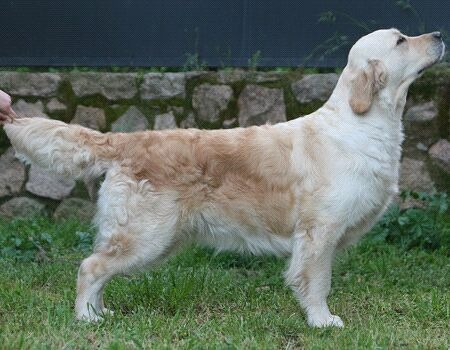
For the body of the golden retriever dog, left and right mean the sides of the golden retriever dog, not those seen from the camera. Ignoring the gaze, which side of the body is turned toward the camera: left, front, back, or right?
right

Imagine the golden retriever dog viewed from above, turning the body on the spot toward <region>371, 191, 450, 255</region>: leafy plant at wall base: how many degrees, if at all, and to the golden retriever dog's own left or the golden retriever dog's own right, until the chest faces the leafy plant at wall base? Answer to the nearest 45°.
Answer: approximately 45° to the golden retriever dog's own left
